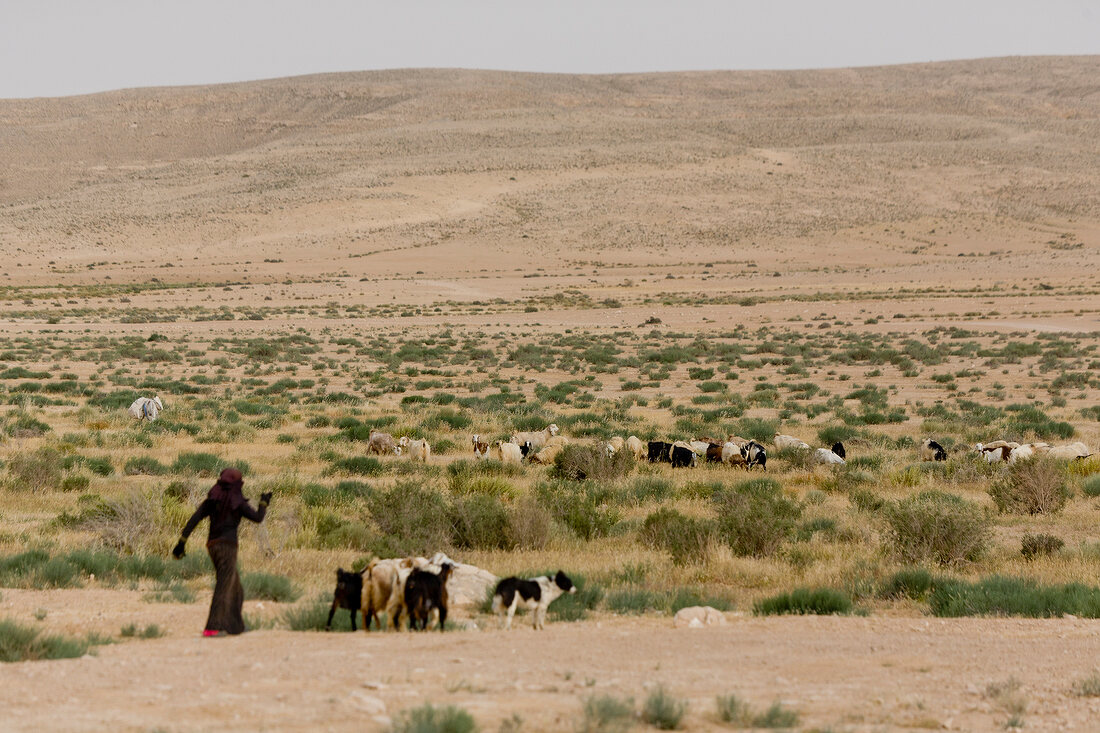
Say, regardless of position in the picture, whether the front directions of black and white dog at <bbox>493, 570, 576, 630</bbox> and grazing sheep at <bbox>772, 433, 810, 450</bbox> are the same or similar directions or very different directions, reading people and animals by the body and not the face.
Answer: same or similar directions

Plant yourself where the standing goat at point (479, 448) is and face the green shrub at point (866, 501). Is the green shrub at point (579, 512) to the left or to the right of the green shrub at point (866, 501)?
right

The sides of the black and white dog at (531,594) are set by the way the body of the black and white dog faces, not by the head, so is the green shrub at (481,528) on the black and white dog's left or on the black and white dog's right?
on the black and white dog's left

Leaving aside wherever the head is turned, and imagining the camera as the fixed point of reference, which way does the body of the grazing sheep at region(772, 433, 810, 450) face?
to the viewer's right

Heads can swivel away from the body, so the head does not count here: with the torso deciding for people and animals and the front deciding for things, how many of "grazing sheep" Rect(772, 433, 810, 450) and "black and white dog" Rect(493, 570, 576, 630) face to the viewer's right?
2

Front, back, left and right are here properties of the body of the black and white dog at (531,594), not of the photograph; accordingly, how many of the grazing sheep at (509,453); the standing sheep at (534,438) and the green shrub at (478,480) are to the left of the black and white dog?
3

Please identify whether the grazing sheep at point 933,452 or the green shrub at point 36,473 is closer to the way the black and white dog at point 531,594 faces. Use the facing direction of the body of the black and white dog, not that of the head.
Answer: the grazing sheep

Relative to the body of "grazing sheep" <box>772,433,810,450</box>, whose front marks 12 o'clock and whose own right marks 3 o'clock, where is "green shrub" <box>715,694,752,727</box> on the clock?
The green shrub is roughly at 3 o'clock from the grazing sheep.

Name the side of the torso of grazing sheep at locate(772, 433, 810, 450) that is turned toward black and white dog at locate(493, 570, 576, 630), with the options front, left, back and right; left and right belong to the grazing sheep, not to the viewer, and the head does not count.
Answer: right

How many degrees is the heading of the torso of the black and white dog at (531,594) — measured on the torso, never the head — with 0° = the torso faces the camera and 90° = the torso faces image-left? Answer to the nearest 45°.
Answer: approximately 270°

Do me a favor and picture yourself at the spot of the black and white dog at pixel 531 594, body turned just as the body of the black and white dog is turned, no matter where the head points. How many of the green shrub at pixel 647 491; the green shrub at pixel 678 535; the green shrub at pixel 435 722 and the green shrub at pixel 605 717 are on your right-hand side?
2

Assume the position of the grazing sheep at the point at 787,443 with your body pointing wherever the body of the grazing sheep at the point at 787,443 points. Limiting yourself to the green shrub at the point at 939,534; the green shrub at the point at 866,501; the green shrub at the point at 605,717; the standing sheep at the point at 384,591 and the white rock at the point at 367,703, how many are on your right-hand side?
5
